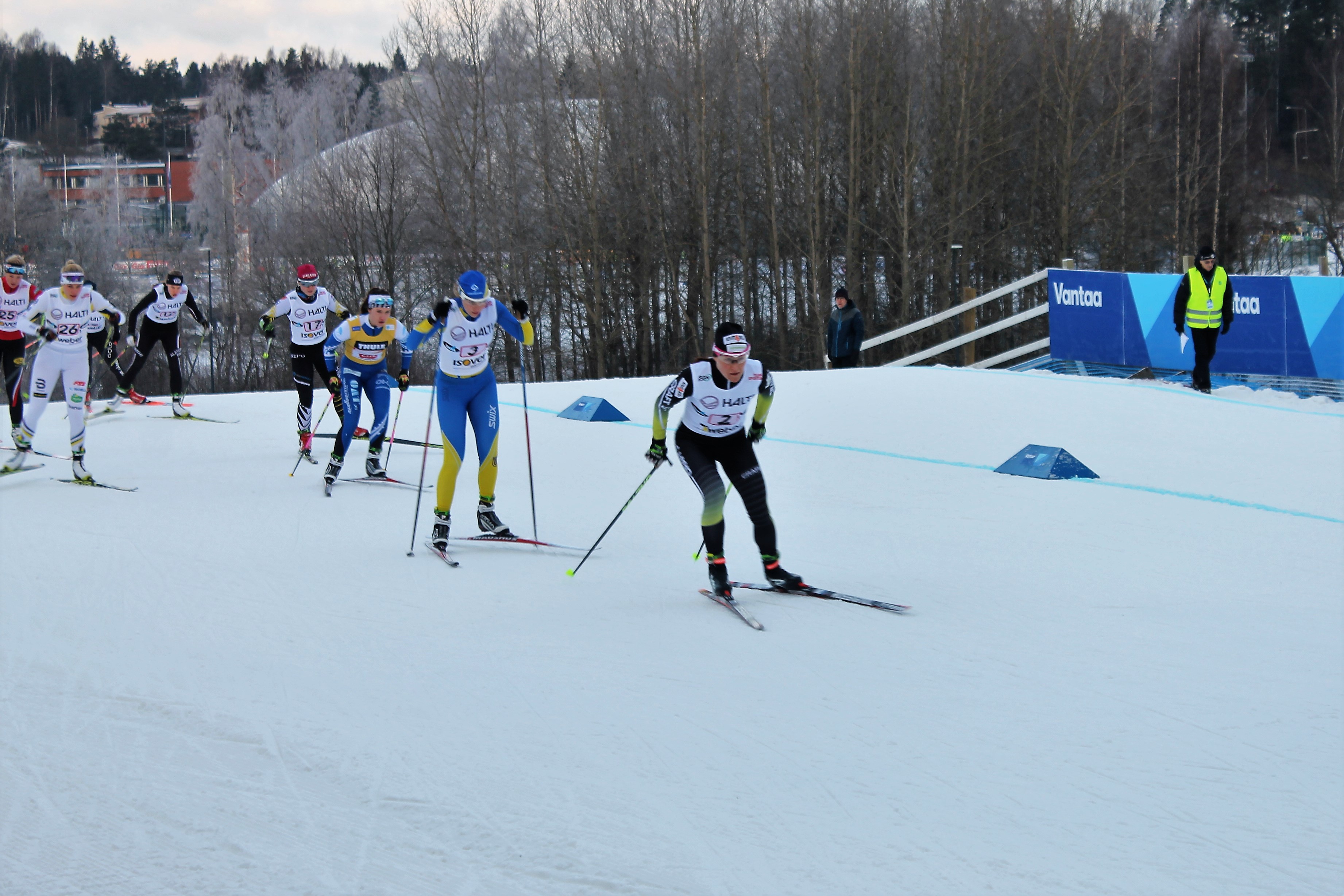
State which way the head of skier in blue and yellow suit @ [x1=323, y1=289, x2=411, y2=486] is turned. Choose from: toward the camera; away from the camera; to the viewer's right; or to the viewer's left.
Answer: toward the camera

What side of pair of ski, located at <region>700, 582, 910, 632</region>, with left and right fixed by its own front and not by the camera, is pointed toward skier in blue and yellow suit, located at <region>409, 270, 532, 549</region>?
back

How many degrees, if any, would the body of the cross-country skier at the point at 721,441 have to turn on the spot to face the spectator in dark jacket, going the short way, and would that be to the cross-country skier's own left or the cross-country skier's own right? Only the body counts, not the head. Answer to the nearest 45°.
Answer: approximately 135° to the cross-country skier's own left

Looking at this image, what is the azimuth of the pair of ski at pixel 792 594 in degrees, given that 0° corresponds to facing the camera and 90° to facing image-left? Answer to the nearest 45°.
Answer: approximately 315°

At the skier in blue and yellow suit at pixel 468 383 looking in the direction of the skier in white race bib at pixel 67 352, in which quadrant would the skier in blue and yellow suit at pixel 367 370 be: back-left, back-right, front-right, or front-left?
front-right

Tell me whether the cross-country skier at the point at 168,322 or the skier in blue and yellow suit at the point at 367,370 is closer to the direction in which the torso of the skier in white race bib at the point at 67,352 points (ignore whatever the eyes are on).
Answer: the skier in blue and yellow suit

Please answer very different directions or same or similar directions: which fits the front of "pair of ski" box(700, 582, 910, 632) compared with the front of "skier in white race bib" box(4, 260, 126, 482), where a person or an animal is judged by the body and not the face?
same or similar directions

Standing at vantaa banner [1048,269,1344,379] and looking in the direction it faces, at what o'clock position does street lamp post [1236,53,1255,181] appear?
The street lamp post is roughly at 6 o'clock from the vantaa banner.

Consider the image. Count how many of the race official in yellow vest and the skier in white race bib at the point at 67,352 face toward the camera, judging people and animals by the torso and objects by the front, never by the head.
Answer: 2

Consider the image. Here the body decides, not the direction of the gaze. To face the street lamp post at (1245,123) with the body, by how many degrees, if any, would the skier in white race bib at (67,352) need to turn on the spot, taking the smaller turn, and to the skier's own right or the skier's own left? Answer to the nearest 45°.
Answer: approximately 135° to the skier's own left

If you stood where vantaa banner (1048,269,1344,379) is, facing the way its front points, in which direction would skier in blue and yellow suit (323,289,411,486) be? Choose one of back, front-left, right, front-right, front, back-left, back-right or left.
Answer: front-right

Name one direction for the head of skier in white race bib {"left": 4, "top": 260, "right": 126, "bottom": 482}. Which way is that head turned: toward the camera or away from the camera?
toward the camera

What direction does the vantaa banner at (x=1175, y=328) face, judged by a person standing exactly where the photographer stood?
facing the viewer

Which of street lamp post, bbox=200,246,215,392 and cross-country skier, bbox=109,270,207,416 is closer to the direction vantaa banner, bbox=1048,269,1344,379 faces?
the cross-country skier

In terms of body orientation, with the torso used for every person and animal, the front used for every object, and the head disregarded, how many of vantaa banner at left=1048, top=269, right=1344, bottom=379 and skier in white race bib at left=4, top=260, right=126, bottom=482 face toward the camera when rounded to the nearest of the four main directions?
2
